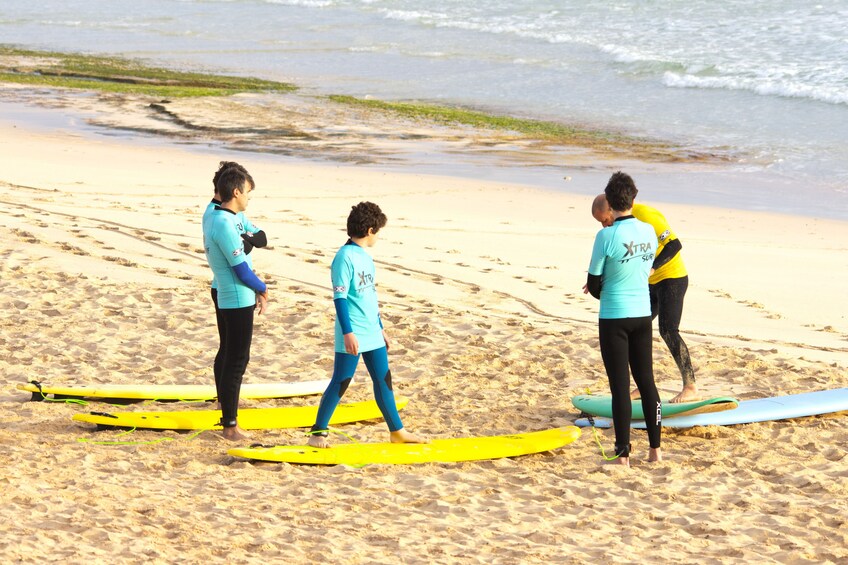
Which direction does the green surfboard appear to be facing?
to the viewer's right

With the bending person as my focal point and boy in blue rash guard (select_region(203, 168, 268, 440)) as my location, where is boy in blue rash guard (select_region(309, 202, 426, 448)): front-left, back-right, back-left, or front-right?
front-right

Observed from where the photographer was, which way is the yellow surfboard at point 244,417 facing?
facing to the right of the viewer

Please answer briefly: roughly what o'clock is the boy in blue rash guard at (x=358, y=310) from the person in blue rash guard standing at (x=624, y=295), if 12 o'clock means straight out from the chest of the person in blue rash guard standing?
The boy in blue rash guard is roughly at 10 o'clock from the person in blue rash guard standing.

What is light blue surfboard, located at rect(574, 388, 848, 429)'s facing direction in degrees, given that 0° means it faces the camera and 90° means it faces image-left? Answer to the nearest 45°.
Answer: approximately 270°

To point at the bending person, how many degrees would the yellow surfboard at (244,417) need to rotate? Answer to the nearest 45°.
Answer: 0° — it already faces them

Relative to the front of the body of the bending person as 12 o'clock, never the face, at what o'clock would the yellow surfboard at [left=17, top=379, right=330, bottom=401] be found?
The yellow surfboard is roughly at 12 o'clock from the bending person.

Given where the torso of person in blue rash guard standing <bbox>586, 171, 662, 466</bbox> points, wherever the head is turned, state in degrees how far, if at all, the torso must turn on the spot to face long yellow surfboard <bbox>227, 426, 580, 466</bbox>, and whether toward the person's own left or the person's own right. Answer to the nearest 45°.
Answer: approximately 45° to the person's own left

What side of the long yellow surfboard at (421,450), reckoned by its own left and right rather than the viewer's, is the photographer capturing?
right

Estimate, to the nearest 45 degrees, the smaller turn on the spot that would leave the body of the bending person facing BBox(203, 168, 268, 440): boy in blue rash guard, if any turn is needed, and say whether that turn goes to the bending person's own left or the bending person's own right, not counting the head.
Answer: approximately 45° to the bending person's own left

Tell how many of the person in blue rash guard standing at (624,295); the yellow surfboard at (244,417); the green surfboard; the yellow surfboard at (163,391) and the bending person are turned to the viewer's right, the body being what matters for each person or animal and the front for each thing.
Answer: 3

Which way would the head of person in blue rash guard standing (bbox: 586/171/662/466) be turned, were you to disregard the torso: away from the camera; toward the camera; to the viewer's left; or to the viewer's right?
away from the camera
